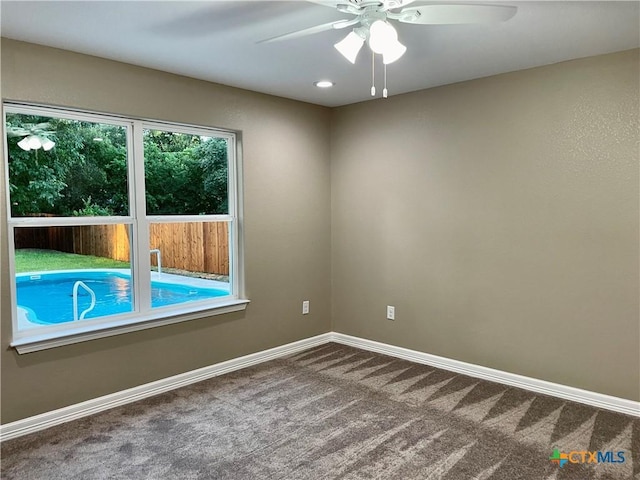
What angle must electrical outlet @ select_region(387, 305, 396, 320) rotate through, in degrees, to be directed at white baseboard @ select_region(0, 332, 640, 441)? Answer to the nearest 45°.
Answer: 0° — it already faces it

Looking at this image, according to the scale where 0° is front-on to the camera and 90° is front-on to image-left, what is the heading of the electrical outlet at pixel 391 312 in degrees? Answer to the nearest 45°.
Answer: approximately 45°

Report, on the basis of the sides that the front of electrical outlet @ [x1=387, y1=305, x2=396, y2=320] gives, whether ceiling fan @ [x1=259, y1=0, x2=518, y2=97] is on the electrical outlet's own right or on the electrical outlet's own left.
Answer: on the electrical outlet's own left
